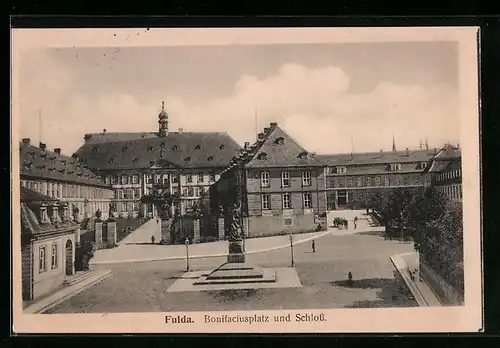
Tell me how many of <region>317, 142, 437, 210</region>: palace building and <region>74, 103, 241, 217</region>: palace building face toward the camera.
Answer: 2

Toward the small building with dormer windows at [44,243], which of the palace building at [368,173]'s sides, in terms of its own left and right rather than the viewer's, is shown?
front

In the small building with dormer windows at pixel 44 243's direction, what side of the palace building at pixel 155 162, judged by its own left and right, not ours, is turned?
front

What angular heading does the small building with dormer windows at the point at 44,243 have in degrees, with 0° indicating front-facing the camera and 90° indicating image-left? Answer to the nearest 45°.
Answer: approximately 315°

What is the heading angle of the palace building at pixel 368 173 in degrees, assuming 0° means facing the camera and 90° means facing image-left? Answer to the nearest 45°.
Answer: approximately 0°

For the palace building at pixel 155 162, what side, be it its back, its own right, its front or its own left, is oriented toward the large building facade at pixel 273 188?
left

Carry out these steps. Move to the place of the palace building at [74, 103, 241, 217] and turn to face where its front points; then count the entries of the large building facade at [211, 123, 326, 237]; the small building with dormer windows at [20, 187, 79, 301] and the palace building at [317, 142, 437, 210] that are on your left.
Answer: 2

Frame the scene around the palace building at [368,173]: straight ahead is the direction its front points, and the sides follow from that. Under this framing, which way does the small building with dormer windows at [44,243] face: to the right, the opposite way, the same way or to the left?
to the left

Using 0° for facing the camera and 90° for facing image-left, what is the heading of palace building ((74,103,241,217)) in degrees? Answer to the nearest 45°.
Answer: approximately 0°

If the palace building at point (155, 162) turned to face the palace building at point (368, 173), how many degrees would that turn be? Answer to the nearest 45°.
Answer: approximately 90° to its left
